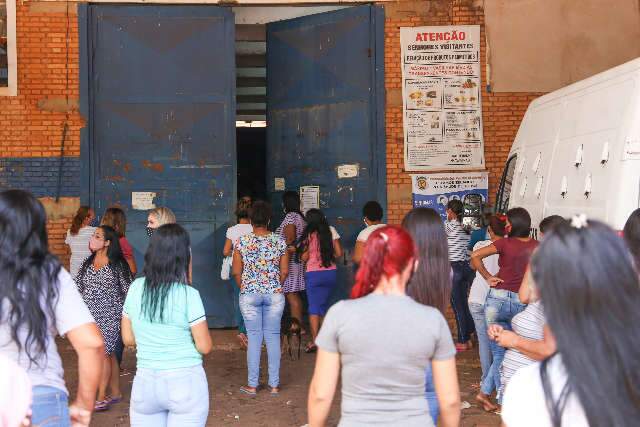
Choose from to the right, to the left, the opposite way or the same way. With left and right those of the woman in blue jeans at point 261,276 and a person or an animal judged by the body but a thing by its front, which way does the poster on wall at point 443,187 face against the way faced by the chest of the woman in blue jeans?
the opposite way

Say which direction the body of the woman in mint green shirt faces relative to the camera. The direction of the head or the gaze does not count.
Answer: away from the camera

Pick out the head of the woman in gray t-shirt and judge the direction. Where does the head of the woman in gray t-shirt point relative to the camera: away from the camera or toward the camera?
away from the camera

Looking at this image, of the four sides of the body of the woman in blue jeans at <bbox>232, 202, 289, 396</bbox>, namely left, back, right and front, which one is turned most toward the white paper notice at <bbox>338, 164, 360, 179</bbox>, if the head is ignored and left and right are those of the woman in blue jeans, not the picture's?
front

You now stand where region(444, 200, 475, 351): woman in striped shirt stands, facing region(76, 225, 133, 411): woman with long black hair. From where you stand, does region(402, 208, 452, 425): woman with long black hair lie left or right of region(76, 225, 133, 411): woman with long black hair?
left

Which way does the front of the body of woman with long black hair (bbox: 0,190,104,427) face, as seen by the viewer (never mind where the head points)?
away from the camera

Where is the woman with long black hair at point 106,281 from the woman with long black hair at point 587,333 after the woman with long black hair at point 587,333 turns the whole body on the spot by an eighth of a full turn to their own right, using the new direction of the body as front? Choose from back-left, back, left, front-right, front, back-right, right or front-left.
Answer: left

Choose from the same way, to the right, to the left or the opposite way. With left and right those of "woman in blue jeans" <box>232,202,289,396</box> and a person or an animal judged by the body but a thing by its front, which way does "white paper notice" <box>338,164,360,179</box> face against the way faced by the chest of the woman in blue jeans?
the opposite way

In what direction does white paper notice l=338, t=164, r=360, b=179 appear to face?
toward the camera

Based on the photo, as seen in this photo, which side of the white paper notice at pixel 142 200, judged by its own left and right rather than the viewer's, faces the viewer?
front

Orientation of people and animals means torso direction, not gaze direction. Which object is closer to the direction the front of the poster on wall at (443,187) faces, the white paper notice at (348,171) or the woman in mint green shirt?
the woman in mint green shirt

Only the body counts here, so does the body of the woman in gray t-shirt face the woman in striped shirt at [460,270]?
yes

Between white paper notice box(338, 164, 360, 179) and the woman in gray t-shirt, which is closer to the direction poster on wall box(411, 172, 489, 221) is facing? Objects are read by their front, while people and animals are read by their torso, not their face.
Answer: the woman in gray t-shirt

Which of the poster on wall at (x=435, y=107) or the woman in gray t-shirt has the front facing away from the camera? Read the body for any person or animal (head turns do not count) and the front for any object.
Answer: the woman in gray t-shirt

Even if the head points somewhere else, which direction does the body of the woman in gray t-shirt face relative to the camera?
away from the camera

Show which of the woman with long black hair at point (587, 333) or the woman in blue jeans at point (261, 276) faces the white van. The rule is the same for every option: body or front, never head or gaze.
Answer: the woman with long black hair

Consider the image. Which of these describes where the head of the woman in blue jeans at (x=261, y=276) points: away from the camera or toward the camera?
away from the camera

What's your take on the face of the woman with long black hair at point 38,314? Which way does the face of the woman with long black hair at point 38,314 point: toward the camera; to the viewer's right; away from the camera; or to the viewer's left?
away from the camera

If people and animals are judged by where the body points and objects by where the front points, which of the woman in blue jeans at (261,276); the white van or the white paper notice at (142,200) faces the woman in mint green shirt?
the white paper notice

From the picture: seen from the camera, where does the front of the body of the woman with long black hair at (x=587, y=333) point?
away from the camera

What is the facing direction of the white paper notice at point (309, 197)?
toward the camera
